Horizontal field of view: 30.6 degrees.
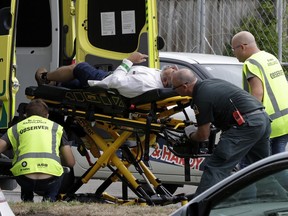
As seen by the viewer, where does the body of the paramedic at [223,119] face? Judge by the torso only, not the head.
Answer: to the viewer's left

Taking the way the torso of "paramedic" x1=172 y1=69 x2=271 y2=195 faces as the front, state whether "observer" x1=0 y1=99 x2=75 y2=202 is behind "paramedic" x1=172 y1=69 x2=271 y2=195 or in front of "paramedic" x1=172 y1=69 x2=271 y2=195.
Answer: in front

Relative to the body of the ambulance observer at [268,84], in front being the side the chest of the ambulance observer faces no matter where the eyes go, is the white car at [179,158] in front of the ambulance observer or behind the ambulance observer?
in front

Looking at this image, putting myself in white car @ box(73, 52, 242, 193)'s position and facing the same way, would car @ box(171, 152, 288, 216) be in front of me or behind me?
in front

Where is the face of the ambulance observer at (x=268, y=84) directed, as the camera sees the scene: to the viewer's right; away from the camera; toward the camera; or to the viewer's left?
to the viewer's left

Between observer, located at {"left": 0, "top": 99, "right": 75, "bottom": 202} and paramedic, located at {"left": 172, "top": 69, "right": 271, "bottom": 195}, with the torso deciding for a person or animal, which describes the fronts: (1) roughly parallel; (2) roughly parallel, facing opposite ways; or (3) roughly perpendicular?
roughly perpendicular

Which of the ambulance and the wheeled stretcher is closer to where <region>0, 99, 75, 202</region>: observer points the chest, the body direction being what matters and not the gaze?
the ambulance

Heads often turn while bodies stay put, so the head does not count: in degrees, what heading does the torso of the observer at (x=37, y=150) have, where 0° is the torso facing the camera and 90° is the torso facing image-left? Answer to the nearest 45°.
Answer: approximately 180°

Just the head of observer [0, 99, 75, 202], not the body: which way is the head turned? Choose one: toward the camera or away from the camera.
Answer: away from the camera

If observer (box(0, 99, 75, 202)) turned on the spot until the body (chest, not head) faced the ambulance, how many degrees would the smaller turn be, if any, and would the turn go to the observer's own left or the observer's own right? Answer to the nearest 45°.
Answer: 0° — they already face it

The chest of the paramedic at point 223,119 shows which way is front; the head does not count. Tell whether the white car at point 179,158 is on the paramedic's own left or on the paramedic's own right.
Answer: on the paramedic's own right

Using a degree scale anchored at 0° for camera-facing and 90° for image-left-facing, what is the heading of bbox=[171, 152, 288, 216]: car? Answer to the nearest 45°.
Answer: approximately 90°
